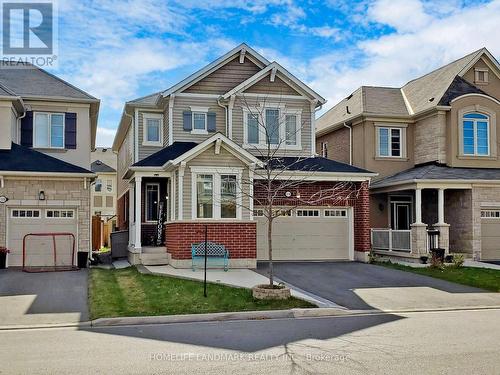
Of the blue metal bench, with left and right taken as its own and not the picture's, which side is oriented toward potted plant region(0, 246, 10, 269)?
right

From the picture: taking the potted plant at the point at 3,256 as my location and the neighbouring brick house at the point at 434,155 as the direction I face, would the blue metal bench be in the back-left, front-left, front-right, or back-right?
front-right

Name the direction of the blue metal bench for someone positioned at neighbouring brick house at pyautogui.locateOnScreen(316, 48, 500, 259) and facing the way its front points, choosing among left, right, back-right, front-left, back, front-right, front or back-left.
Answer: front-right

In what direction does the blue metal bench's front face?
toward the camera

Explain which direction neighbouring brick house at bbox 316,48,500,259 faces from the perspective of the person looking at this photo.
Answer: facing the viewer

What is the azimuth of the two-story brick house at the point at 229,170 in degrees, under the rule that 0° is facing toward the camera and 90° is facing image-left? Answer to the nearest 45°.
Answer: approximately 0°

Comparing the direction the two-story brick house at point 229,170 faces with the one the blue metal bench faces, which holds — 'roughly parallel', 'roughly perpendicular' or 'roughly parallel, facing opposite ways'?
roughly parallel

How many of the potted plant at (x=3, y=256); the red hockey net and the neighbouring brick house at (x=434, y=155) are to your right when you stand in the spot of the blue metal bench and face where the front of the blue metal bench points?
2

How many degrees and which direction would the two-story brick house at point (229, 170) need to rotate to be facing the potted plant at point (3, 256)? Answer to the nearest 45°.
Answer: approximately 45° to its right

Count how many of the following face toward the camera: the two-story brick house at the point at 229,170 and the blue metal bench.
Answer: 2

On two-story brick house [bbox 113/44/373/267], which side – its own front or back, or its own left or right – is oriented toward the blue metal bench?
front

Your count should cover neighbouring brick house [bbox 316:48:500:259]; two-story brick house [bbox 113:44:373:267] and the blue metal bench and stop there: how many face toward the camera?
3

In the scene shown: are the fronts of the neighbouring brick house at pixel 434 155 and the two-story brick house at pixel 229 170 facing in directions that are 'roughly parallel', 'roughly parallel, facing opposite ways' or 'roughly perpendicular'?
roughly parallel

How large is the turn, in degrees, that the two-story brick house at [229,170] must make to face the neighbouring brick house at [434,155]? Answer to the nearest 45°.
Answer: approximately 90° to its left
